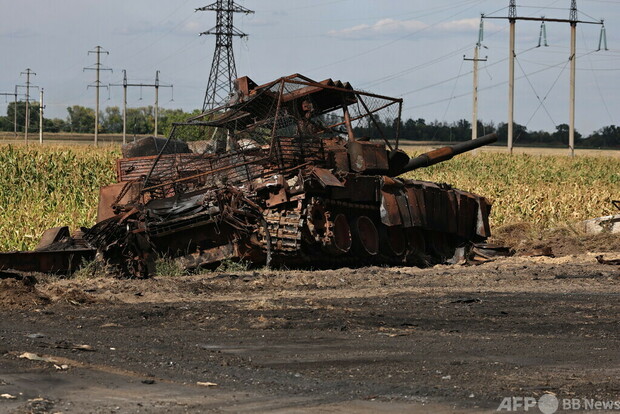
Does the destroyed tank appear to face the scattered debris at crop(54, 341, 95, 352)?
no

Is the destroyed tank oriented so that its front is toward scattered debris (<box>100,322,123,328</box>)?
no

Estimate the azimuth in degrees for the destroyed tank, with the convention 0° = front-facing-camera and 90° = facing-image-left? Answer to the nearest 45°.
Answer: approximately 225°

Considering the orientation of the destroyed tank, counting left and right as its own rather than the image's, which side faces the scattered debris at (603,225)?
front

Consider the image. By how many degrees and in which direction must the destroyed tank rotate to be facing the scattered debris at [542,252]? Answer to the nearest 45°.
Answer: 0° — it already faces it

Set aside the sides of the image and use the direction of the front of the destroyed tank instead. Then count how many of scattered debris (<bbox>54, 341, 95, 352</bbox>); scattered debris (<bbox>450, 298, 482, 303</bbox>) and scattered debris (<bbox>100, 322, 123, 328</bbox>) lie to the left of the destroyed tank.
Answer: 0

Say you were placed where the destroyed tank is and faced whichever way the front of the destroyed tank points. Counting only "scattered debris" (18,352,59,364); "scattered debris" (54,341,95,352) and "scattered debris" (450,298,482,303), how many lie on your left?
0

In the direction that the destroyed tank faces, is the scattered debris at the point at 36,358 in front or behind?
behind

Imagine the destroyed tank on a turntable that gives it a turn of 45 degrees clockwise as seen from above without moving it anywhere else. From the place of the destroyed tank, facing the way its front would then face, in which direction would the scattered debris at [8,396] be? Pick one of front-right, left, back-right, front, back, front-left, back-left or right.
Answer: right
